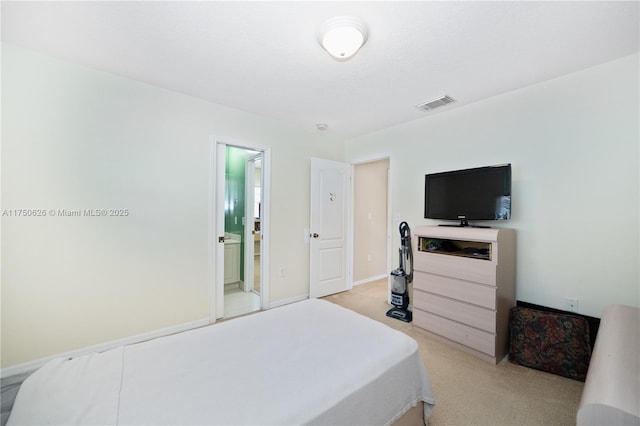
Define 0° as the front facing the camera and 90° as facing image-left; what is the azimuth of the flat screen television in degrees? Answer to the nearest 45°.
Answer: approximately 45°

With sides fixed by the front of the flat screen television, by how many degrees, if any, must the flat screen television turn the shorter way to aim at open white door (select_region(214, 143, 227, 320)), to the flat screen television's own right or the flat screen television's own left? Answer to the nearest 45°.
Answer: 0° — it already faces it

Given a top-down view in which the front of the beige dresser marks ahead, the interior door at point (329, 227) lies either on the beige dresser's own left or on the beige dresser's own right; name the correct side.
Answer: on the beige dresser's own right

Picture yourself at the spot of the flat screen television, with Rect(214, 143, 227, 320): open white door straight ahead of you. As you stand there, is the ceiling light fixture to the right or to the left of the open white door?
left

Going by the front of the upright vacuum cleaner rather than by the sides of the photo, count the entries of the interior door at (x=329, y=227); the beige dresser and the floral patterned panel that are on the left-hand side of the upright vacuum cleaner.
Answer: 2

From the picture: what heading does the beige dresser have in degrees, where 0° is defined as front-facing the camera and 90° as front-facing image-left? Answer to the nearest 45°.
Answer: approximately 45°

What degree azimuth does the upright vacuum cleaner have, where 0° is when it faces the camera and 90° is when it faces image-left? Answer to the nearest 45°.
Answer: approximately 45°
